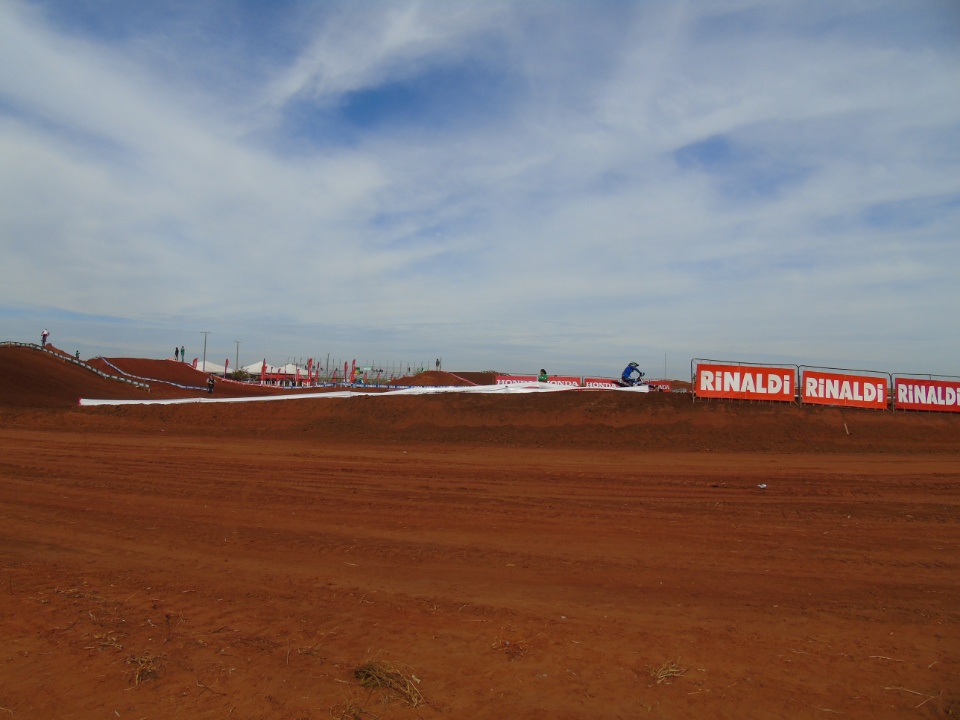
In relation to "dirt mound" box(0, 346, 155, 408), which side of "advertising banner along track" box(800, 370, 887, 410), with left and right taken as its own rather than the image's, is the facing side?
right

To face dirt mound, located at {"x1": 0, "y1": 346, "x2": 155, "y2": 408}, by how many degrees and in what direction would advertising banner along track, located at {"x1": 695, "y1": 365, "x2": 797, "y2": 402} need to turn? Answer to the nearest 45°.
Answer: approximately 90° to its right

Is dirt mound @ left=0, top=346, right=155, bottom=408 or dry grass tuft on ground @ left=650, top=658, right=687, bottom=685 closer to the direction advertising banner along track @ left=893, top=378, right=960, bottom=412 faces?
the dry grass tuft on ground

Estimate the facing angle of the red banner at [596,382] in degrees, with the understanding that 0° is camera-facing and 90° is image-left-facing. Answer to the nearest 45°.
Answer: approximately 0°

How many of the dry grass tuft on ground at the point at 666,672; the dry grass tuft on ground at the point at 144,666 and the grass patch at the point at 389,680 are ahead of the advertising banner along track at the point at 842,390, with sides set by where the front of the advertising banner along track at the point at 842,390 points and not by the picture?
3

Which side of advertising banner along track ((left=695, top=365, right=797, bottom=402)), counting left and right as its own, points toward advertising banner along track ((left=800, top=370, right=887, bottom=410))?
left

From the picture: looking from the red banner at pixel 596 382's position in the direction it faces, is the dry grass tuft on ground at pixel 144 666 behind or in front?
in front

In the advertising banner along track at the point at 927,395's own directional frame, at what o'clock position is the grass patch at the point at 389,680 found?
The grass patch is roughly at 12 o'clock from the advertising banner along track.

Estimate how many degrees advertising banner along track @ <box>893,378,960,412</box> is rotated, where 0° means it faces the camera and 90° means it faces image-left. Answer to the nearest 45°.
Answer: approximately 0°
